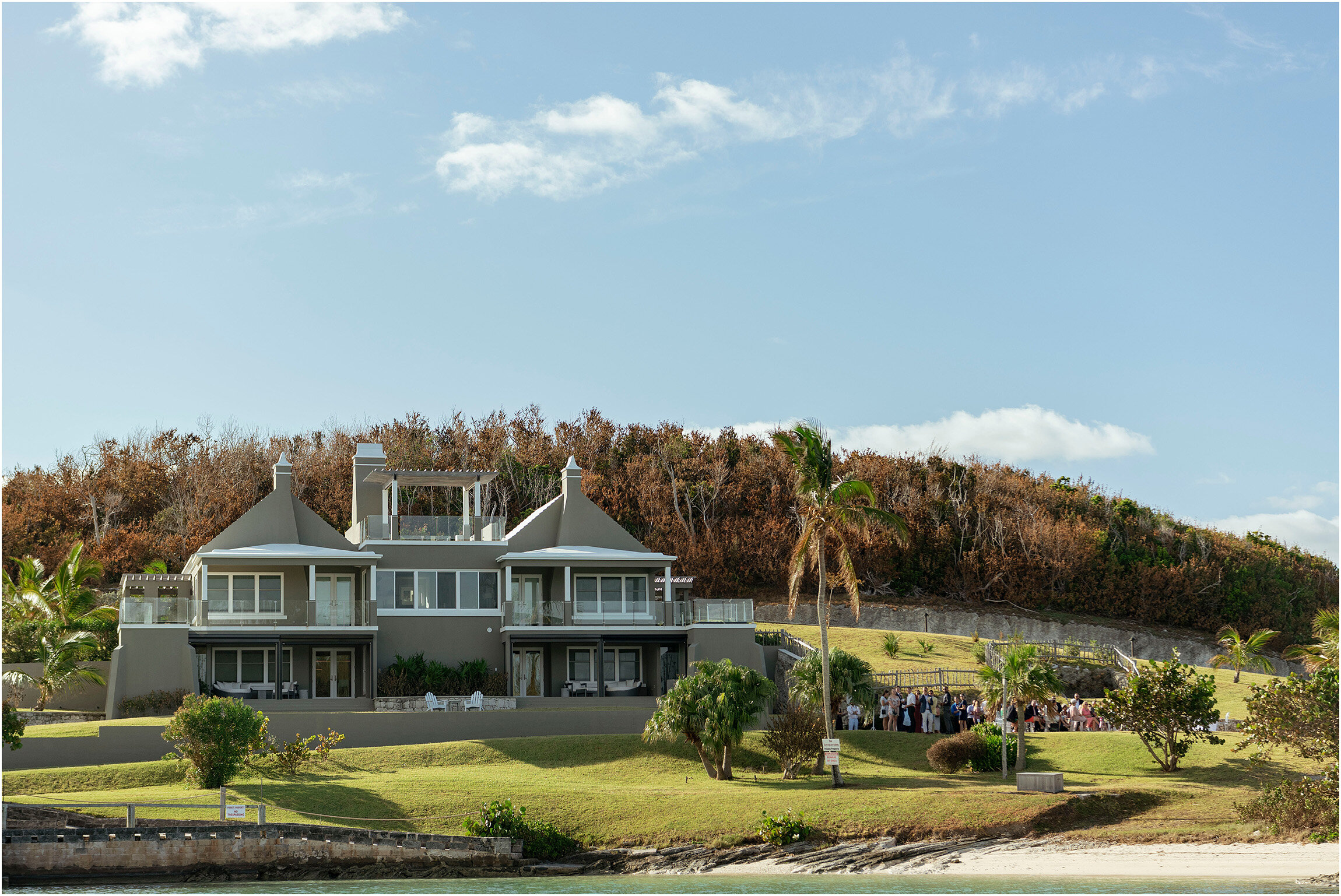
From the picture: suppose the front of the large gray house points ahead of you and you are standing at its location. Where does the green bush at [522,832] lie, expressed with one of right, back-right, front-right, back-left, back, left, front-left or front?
front

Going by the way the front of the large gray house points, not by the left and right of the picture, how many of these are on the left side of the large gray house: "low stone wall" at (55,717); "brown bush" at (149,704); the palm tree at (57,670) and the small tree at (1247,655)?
1

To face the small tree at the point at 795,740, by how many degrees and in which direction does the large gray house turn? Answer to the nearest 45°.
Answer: approximately 45° to its left

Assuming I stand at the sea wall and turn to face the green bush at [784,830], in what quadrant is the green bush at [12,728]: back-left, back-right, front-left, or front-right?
back-left

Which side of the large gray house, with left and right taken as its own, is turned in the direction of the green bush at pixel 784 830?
front

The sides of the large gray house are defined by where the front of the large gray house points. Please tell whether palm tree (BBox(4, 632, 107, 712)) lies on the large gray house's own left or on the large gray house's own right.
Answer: on the large gray house's own right

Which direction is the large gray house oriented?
toward the camera

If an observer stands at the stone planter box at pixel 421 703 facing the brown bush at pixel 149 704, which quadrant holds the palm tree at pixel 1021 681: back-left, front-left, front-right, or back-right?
back-left

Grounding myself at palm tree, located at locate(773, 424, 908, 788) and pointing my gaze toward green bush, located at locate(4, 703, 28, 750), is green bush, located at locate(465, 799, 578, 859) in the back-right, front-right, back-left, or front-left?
front-left

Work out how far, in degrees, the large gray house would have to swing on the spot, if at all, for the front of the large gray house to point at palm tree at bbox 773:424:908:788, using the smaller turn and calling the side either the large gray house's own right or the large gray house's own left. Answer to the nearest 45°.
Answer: approximately 45° to the large gray house's own left

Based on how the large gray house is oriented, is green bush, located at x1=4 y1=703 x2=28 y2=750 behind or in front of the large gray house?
in front

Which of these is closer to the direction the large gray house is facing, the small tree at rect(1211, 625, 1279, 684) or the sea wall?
the sea wall

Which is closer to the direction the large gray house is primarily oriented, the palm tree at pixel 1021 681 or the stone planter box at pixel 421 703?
the stone planter box
